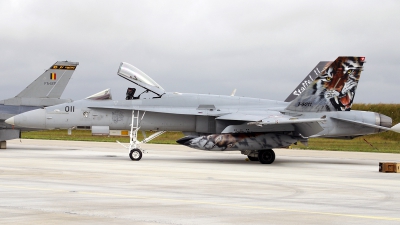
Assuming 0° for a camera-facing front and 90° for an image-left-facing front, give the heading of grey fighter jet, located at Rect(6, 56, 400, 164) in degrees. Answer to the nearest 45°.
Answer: approximately 90°

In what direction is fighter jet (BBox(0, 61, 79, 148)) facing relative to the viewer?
to the viewer's left

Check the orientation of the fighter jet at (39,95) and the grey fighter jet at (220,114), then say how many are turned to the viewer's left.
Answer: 2

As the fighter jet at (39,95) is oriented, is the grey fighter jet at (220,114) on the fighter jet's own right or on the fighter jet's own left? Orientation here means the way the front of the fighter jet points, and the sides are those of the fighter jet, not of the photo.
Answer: on the fighter jet's own left

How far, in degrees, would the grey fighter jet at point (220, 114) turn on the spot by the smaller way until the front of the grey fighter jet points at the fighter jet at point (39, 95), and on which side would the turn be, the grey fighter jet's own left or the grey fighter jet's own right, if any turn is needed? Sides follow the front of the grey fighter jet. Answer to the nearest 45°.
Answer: approximately 45° to the grey fighter jet's own right
